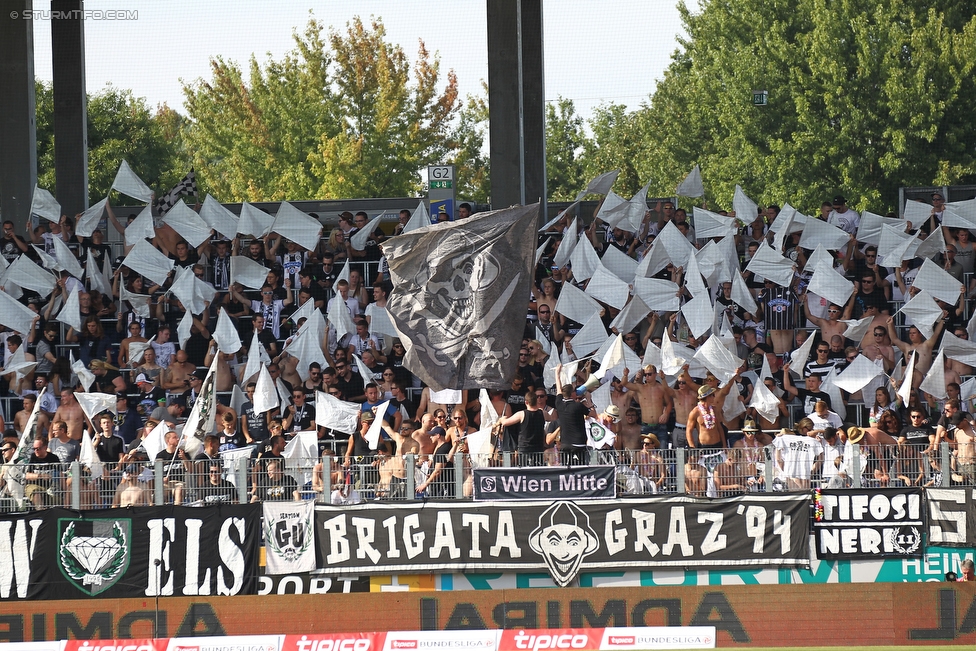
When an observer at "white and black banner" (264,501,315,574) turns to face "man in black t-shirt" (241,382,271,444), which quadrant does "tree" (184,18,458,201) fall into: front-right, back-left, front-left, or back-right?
front-right

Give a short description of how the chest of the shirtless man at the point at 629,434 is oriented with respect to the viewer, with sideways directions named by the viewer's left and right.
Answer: facing the viewer

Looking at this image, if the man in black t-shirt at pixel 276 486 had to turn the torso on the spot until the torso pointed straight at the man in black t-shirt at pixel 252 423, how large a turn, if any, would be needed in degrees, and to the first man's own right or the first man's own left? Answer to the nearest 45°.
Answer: approximately 180°

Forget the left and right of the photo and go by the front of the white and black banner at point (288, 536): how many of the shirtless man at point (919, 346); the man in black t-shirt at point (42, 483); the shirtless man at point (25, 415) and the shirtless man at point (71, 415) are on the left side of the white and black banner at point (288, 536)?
1

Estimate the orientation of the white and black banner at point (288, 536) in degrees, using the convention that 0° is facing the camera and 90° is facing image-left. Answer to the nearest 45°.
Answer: approximately 0°

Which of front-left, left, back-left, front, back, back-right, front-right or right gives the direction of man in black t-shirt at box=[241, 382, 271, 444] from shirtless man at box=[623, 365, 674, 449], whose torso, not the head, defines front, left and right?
right

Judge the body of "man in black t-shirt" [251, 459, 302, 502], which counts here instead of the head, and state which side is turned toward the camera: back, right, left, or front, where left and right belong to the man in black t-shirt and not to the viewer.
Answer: front

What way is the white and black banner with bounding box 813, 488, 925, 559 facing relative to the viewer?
toward the camera

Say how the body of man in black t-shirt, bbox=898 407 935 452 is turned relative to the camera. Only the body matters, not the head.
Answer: toward the camera

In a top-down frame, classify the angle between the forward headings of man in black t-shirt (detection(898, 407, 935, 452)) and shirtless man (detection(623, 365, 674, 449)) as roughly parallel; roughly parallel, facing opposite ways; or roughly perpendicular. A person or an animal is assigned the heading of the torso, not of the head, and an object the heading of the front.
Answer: roughly parallel

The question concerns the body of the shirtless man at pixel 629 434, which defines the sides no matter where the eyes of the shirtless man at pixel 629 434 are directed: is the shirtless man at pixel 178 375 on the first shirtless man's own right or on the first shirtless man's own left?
on the first shirtless man's own right

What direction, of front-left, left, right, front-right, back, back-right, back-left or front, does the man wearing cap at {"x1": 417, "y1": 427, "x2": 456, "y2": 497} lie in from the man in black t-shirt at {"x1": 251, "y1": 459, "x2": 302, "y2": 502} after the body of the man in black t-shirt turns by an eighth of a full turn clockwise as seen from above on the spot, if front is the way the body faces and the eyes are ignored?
back-left
